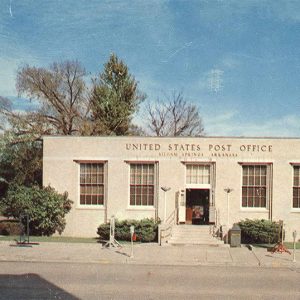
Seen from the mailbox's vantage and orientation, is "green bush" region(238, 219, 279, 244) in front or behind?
behind

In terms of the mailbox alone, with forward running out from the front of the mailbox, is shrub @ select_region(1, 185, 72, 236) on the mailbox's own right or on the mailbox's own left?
on the mailbox's own right

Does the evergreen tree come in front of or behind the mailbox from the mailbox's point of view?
behind

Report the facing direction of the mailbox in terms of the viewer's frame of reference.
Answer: facing the viewer

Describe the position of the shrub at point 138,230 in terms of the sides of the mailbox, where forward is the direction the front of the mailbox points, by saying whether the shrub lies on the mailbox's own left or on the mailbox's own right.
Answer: on the mailbox's own right
